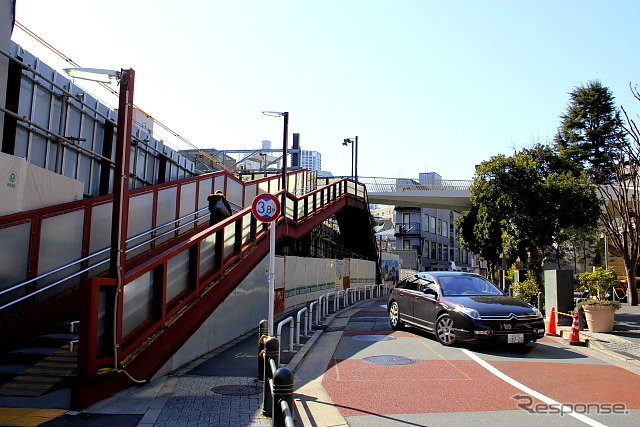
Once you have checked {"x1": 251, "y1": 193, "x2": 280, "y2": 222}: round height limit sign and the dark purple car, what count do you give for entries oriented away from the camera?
0

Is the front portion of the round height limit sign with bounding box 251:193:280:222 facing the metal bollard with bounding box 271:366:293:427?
yes

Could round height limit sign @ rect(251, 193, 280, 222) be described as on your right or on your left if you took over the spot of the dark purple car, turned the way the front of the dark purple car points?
on your right

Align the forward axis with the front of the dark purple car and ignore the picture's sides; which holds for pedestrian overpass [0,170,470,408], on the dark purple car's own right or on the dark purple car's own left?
on the dark purple car's own right

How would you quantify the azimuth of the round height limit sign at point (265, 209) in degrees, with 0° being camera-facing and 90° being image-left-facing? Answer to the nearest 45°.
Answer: approximately 0°

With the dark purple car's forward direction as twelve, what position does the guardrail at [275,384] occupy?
The guardrail is roughly at 2 o'clock from the dark purple car.

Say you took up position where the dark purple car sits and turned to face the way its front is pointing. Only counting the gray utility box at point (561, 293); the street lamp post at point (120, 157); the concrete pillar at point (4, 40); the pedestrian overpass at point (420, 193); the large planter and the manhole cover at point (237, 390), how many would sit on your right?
3

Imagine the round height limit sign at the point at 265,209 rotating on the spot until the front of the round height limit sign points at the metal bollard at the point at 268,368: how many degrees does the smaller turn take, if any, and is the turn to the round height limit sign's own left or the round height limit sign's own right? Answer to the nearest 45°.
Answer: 0° — it already faces it

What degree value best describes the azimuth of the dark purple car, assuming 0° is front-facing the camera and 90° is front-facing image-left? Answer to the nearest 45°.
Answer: approximately 315°

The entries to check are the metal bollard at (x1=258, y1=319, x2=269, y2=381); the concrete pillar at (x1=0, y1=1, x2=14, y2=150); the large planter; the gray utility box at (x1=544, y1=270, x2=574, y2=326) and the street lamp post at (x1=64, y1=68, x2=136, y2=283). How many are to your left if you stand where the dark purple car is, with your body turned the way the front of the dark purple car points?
2

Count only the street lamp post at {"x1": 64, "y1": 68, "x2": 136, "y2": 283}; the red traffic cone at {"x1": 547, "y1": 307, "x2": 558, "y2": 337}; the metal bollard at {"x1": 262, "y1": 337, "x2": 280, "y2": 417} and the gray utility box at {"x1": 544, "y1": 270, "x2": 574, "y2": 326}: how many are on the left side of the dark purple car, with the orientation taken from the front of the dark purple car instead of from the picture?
2

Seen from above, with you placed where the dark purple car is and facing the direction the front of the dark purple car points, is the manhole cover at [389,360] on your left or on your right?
on your right

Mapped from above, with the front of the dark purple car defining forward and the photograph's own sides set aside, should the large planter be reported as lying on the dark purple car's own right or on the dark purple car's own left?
on the dark purple car's own left

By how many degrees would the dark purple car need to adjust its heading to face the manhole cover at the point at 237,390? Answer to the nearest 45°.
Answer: approximately 90° to its right

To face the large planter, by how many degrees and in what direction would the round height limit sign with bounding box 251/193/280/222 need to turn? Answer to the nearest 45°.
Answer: approximately 90° to its left
